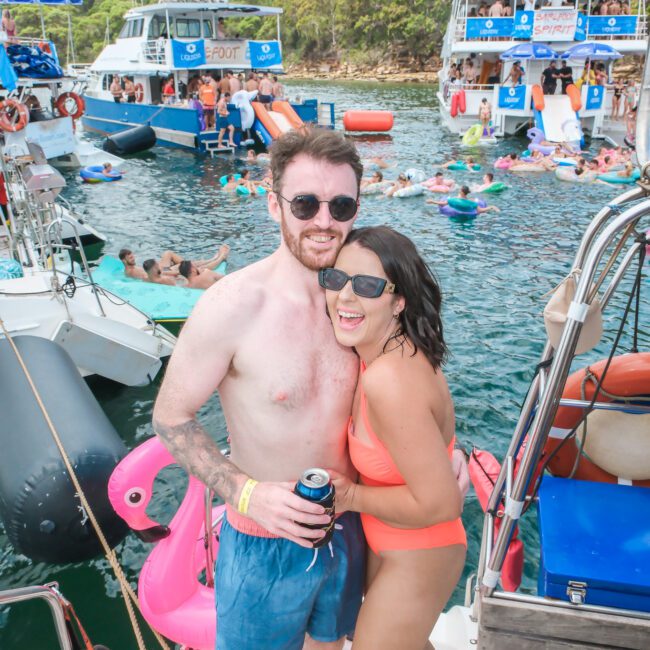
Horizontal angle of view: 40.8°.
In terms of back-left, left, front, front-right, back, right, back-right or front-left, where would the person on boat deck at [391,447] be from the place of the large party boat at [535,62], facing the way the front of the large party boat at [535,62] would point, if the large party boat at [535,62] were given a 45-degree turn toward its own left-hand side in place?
back-left

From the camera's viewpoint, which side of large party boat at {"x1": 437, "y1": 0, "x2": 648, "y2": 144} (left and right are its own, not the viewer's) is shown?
back

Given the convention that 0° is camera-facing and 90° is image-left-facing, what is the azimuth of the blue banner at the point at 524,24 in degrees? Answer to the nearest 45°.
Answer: approximately 0°

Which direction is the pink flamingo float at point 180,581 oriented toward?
to the viewer's left

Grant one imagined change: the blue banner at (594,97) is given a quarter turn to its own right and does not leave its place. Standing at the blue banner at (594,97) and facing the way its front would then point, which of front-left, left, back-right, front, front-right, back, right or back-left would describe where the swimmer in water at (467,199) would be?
left

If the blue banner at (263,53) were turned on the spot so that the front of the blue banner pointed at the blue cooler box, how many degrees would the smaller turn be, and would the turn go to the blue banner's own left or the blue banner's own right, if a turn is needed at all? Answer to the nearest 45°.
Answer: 0° — it already faces it

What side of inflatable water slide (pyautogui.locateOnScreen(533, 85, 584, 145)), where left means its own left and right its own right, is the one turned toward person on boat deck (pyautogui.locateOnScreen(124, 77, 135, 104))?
right

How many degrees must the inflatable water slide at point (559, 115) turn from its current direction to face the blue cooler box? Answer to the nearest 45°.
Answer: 0° — it already faces it

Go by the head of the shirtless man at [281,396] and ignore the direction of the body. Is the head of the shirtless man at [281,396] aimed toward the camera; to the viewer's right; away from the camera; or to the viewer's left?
toward the camera

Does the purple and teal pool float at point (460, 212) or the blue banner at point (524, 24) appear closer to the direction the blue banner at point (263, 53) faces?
the purple and teal pool float

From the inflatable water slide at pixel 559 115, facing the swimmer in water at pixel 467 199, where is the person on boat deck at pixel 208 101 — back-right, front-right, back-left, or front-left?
front-right

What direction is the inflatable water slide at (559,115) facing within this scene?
toward the camera

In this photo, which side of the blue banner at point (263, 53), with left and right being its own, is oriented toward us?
front

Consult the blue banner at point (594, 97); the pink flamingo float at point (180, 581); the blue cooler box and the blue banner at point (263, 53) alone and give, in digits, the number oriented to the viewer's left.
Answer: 1

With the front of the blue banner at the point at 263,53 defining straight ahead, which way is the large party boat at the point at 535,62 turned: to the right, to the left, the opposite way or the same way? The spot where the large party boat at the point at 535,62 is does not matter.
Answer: the opposite way

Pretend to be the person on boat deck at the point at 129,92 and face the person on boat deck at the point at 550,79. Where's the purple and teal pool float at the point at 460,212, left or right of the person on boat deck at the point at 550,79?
right
